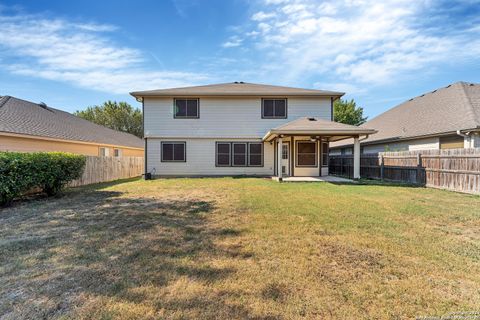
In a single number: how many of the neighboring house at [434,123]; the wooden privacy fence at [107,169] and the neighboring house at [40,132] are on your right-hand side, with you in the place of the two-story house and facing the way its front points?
1

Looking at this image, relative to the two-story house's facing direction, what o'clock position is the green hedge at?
The green hedge is roughly at 7 o'clock from the two-story house.

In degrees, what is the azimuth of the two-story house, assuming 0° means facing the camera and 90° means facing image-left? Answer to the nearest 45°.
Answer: approximately 180°

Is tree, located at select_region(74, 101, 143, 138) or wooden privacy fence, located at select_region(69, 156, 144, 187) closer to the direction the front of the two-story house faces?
the tree

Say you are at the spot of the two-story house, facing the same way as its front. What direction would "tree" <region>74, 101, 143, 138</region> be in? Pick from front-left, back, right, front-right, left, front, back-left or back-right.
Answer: front-left

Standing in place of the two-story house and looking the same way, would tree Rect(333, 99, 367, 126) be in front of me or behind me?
in front

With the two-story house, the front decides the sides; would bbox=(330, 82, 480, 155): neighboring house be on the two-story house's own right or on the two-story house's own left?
on the two-story house's own right

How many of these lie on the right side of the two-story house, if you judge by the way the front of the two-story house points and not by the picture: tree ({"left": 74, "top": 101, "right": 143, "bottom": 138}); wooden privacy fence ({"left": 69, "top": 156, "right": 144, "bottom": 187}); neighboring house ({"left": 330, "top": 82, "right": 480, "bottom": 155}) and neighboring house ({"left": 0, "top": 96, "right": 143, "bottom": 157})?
1

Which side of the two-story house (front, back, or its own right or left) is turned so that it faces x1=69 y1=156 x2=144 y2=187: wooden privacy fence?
left

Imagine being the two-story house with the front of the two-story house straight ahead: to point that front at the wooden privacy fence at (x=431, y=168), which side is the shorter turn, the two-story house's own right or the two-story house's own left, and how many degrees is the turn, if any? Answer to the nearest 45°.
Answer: approximately 135° to the two-story house's own right

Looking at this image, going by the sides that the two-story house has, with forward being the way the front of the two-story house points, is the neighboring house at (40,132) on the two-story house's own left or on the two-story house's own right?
on the two-story house's own left
